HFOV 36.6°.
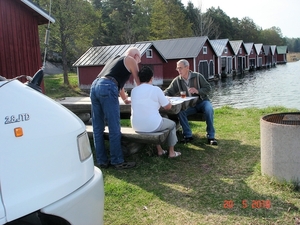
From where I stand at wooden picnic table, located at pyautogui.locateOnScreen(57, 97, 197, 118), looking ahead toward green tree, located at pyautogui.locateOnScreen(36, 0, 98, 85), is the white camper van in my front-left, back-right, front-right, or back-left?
back-left

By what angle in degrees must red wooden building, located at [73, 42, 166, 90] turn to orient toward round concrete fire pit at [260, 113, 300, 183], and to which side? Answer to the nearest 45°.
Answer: approximately 45° to its right

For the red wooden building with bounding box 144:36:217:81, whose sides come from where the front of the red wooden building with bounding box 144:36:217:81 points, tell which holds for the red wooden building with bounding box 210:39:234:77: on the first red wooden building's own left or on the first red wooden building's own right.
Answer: on the first red wooden building's own left

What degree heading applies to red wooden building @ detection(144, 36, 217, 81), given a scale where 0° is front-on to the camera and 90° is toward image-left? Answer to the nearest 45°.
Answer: approximately 315°

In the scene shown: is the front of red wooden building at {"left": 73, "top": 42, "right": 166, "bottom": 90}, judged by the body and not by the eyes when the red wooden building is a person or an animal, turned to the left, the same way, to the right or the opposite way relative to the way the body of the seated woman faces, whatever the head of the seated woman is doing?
to the right

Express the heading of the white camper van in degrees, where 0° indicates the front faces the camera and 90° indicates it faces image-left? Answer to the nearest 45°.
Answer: approximately 270°

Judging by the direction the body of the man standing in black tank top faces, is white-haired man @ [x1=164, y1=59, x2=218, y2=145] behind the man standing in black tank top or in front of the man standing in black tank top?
in front

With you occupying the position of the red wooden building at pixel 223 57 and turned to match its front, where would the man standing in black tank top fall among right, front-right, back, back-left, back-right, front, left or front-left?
front-right

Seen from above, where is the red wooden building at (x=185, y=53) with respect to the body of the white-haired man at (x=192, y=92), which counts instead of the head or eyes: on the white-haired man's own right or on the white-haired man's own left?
on the white-haired man's own right

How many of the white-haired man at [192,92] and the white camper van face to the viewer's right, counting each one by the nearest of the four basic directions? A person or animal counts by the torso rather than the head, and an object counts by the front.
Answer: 1

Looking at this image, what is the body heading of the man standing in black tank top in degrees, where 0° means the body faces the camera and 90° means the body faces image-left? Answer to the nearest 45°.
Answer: approximately 225°

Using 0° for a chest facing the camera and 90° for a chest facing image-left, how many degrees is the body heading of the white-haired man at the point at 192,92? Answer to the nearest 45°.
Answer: approximately 45°

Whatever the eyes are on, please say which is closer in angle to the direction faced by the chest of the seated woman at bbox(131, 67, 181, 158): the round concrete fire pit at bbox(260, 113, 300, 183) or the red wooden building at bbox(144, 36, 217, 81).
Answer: the red wooden building

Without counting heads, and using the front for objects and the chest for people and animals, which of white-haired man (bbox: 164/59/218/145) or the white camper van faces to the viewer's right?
the white camper van

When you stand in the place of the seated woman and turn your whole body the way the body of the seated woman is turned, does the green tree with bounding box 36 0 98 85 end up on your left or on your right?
on your left

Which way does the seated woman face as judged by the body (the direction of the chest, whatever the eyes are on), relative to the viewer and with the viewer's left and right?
facing away from the viewer and to the right of the viewer
